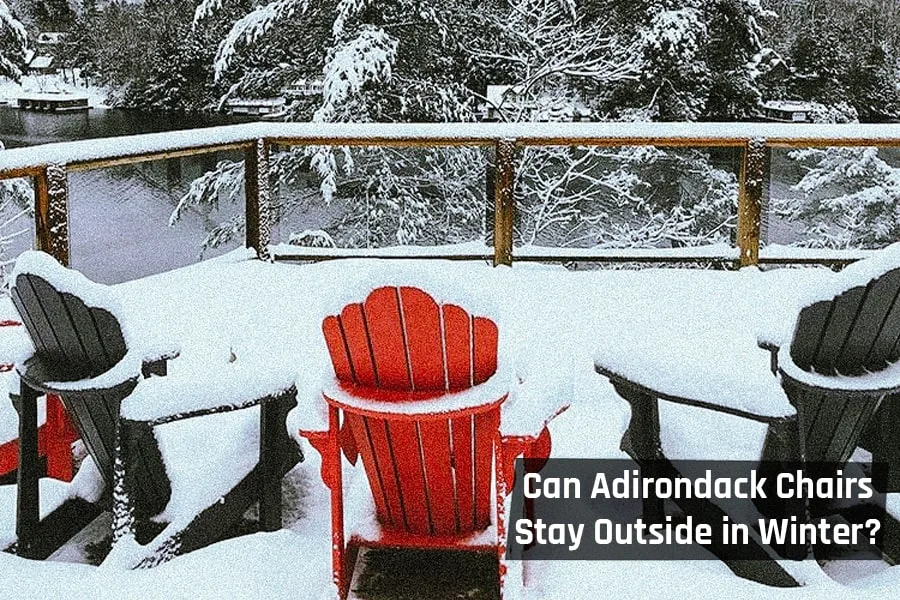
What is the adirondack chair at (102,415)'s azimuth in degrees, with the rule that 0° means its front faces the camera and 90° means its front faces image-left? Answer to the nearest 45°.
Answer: approximately 225°

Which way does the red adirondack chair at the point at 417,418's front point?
away from the camera

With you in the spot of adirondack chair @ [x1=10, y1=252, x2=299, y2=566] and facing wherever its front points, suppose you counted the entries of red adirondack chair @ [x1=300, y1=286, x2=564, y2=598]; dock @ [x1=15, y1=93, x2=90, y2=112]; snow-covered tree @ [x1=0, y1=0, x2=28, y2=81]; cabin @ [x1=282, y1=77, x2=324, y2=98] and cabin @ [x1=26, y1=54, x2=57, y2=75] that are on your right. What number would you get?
1

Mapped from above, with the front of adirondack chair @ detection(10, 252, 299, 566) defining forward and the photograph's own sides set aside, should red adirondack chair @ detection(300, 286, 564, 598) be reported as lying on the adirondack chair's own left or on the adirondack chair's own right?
on the adirondack chair's own right

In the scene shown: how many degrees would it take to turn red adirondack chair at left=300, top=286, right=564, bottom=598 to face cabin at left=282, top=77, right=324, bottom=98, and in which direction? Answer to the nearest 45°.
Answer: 0° — it already faces it

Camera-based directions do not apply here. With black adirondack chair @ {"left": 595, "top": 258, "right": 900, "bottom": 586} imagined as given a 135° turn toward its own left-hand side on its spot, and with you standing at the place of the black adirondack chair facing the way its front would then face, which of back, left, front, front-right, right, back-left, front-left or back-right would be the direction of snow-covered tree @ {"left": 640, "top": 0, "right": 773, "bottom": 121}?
back

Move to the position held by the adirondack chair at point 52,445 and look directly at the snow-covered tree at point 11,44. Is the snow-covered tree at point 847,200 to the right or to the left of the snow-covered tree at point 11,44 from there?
right

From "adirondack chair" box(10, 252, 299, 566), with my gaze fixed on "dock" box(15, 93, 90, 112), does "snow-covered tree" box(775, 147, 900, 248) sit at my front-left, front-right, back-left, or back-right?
front-right

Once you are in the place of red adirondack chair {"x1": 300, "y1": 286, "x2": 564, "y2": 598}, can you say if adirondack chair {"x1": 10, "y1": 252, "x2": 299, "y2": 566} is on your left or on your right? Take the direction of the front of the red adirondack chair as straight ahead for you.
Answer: on your left

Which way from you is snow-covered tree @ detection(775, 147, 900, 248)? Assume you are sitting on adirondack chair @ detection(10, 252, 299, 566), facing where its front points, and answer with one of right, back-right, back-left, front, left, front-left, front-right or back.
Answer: front

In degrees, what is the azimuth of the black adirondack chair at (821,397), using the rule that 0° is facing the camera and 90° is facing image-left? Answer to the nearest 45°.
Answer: approximately 135°

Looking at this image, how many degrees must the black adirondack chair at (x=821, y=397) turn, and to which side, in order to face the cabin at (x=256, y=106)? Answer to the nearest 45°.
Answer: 0° — it already faces it

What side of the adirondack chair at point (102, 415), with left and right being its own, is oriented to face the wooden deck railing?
front

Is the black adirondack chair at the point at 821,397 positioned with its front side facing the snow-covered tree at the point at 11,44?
yes

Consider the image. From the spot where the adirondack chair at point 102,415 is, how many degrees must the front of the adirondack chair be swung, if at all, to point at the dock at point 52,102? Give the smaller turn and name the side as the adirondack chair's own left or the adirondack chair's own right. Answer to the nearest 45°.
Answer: approximately 45° to the adirondack chair's own left
